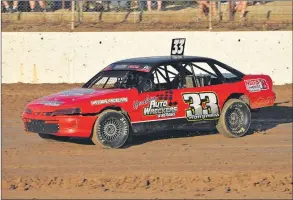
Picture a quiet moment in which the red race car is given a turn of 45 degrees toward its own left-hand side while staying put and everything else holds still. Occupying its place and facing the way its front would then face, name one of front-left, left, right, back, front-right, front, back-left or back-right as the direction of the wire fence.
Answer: back

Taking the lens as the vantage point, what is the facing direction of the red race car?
facing the viewer and to the left of the viewer
